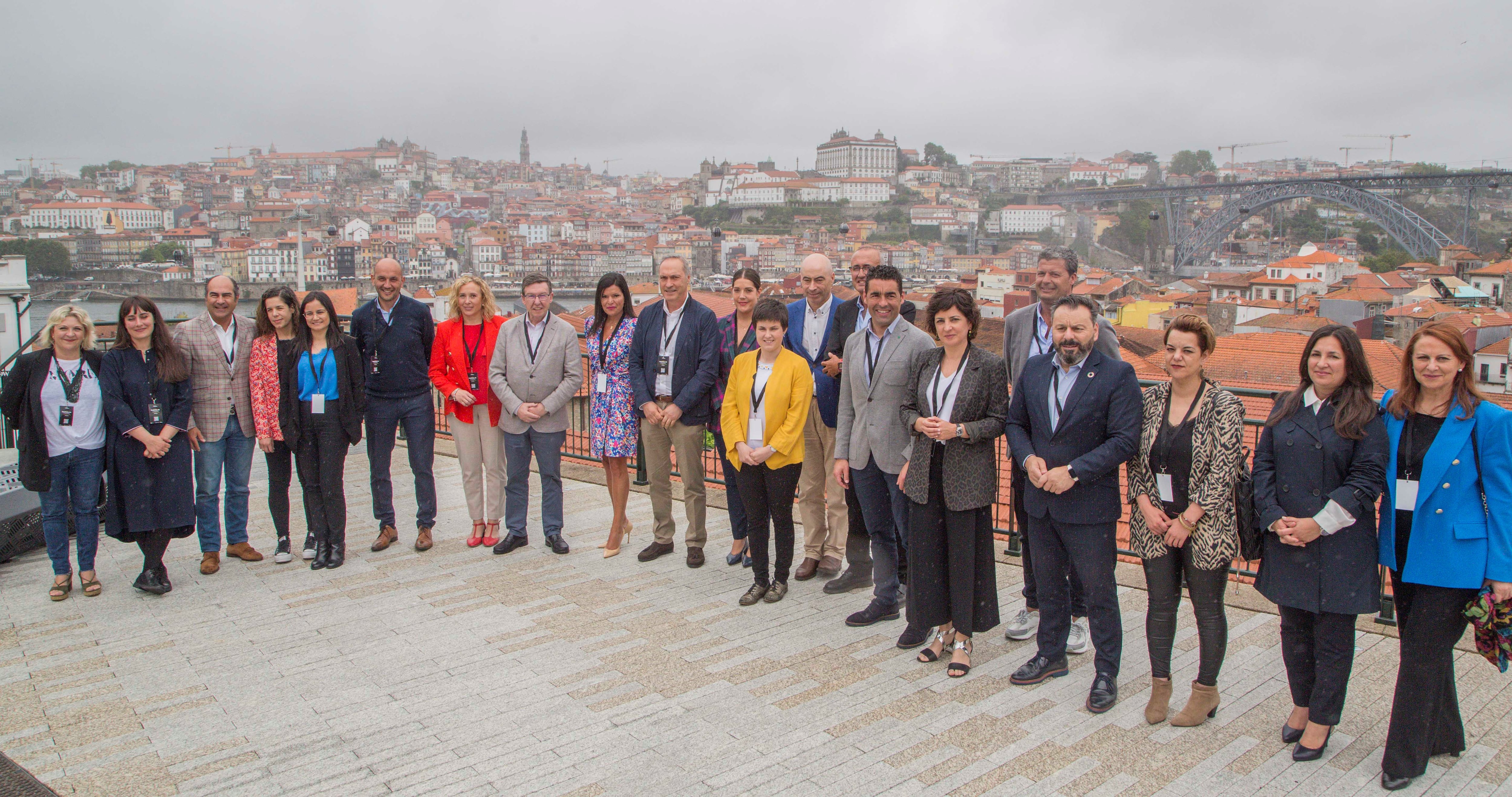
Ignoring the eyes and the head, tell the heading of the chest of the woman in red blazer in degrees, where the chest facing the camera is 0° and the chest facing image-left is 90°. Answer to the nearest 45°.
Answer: approximately 0°

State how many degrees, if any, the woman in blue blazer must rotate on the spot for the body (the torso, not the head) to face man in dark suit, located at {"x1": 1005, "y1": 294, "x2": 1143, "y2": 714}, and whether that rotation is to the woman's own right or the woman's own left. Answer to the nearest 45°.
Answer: approximately 45° to the woman's own right

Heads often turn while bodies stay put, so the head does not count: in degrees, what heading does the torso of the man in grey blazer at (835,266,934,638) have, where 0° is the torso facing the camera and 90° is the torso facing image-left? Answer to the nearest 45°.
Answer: approximately 45°

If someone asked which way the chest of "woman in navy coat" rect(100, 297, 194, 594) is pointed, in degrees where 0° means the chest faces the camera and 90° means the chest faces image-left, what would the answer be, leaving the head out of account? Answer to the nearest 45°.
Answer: approximately 0°

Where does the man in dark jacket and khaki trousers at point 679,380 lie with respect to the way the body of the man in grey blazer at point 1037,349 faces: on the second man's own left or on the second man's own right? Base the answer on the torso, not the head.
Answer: on the second man's own right

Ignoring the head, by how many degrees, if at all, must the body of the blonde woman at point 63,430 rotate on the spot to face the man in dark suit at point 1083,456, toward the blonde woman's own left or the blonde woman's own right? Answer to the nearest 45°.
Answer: approximately 45° to the blonde woman's own left

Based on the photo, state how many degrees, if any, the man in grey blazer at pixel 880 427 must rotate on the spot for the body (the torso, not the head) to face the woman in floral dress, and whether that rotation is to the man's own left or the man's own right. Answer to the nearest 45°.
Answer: approximately 90° to the man's own right
